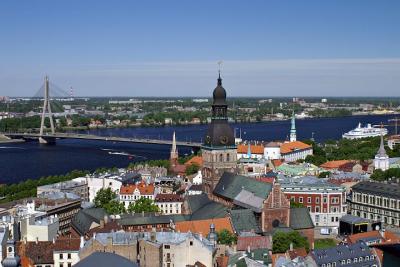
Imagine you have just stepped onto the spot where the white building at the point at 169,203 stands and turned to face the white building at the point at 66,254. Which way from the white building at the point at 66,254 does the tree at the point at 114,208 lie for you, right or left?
right

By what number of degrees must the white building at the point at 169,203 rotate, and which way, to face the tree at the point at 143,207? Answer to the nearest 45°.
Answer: approximately 45° to its right

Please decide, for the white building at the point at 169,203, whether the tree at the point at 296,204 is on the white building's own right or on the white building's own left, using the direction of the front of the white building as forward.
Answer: on the white building's own left

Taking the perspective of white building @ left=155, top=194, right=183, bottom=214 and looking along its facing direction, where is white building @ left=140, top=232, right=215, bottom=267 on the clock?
white building @ left=140, top=232, right=215, bottom=267 is roughly at 12 o'clock from white building @ left=155, top=194, right=183, bottom=214.

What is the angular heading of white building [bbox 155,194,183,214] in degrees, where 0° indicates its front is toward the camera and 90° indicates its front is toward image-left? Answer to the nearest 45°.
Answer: approximately 0°

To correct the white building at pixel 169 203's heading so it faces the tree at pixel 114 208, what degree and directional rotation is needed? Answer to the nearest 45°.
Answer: approximately 45° to its right

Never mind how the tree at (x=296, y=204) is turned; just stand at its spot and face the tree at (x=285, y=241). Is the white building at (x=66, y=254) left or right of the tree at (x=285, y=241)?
right

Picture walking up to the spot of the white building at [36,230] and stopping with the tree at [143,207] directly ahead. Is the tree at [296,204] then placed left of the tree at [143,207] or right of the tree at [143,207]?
right
